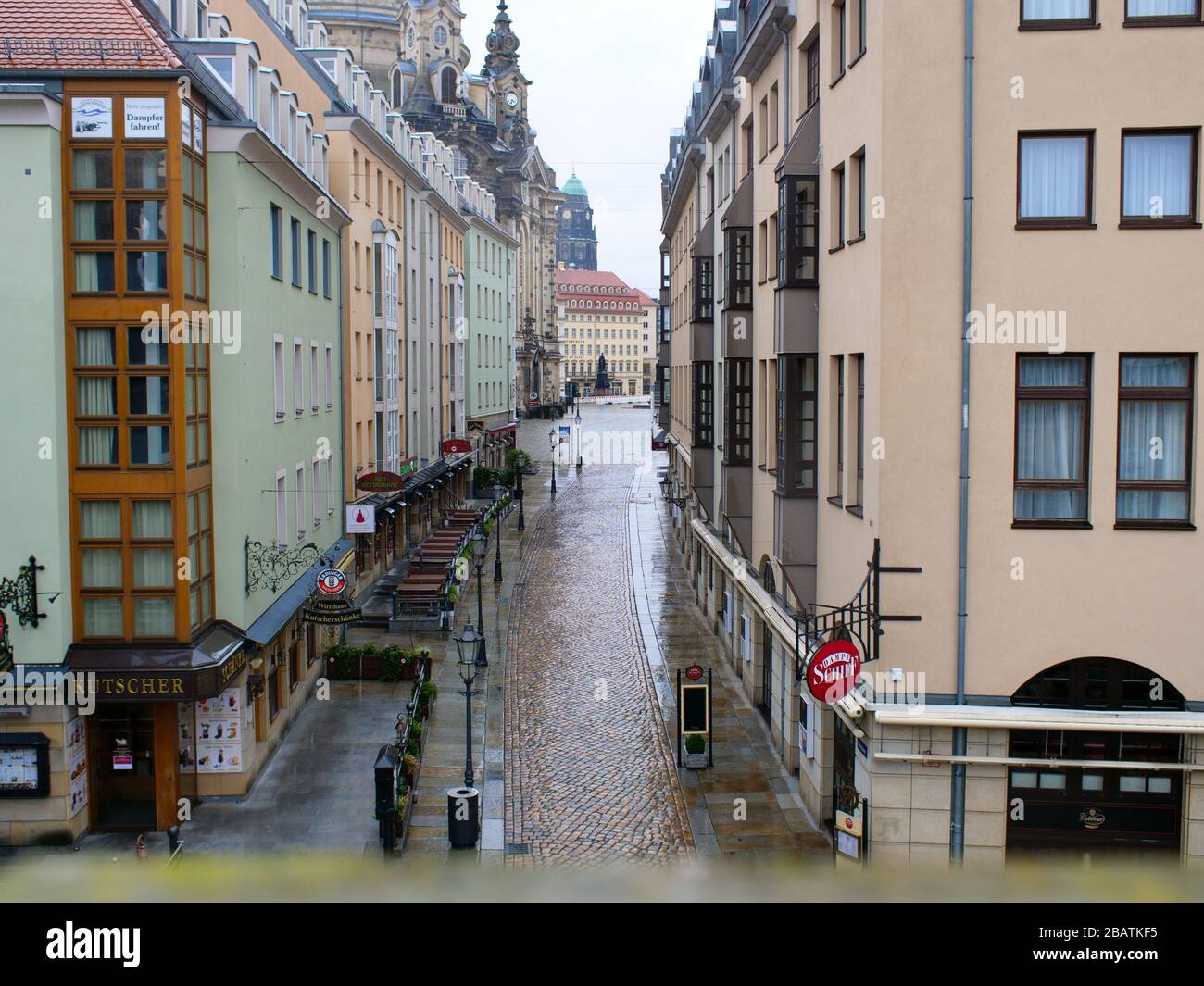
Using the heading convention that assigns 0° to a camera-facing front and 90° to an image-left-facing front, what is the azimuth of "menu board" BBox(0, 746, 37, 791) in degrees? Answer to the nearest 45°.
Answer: approximately 0°

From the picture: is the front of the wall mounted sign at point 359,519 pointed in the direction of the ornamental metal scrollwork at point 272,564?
yes

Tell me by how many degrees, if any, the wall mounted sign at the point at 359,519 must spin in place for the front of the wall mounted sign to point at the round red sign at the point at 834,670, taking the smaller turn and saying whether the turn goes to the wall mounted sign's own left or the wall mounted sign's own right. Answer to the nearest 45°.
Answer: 0° — it already faces it

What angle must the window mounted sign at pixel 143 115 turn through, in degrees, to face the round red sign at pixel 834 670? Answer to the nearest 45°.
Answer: approximately 45° to its left
